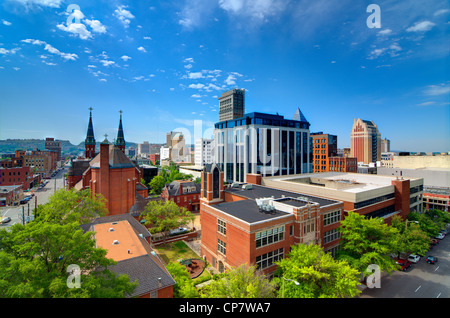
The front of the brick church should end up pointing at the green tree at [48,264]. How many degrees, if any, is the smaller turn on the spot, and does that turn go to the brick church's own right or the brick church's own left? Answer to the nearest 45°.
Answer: approximately 180°

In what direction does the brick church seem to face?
away from the camera

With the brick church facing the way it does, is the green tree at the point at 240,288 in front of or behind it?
behind

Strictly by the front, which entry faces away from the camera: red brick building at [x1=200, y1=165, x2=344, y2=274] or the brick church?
the brick church

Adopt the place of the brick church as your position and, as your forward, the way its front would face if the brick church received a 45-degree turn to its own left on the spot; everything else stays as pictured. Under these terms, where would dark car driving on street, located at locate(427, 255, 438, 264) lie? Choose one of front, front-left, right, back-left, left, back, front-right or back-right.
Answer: back

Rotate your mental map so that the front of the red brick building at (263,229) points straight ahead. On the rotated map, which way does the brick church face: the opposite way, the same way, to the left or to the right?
the opposite way

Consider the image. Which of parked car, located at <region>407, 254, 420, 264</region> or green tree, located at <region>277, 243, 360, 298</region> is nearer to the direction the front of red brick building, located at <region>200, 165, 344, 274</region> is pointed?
the green tree

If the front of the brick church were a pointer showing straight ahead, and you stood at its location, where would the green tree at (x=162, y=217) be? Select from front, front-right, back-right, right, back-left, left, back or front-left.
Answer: back-right
